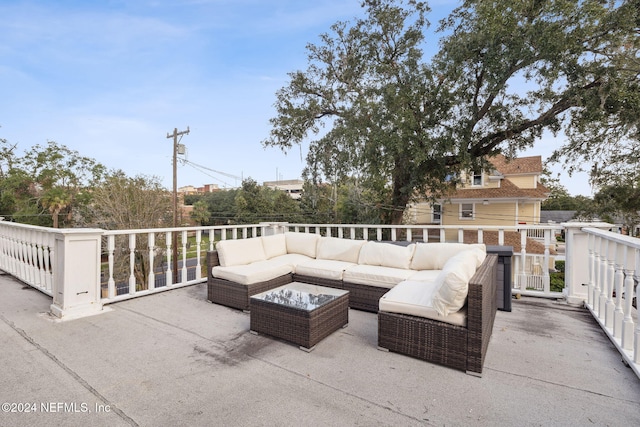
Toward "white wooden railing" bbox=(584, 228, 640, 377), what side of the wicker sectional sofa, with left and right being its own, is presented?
left

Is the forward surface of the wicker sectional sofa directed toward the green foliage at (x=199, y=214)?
no

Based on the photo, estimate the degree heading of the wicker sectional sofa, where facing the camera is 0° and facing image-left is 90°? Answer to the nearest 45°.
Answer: approximately 45°

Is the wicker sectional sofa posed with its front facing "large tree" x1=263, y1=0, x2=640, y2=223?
no

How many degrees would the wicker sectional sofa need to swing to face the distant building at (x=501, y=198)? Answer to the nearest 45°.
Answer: approximately 180°
